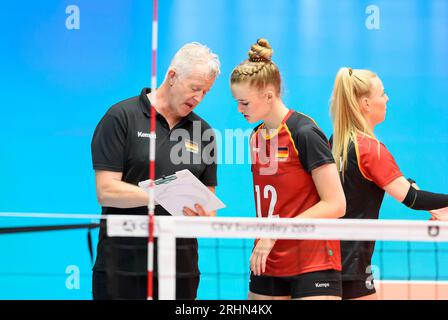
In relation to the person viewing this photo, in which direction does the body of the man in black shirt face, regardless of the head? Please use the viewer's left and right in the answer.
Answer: facing the viewer and to the right of the viewer

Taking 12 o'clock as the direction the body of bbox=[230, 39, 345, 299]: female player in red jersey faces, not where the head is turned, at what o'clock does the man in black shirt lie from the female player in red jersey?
The man in black shirt is roughly at 2 o'clock from the female player in red jersey.

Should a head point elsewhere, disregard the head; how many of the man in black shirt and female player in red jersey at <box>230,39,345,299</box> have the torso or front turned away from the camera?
0

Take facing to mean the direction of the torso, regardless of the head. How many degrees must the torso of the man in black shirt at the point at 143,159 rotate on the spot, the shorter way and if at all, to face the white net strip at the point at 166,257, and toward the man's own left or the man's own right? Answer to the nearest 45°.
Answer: approximately 45° to the man's own right

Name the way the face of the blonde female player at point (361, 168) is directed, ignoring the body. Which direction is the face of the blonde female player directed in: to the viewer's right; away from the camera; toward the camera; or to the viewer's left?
to the viewer's right

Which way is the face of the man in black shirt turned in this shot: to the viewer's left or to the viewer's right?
to the viewer's right

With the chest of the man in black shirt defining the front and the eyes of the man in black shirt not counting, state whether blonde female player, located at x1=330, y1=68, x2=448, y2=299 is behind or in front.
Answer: in front

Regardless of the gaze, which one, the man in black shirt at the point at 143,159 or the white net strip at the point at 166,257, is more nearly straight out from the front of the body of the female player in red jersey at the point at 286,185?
the white net strip

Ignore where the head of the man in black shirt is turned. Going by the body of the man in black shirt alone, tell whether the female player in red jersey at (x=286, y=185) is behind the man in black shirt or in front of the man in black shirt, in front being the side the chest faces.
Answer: in front

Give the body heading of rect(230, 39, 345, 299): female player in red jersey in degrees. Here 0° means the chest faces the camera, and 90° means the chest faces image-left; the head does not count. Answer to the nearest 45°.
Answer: approximately 45°
